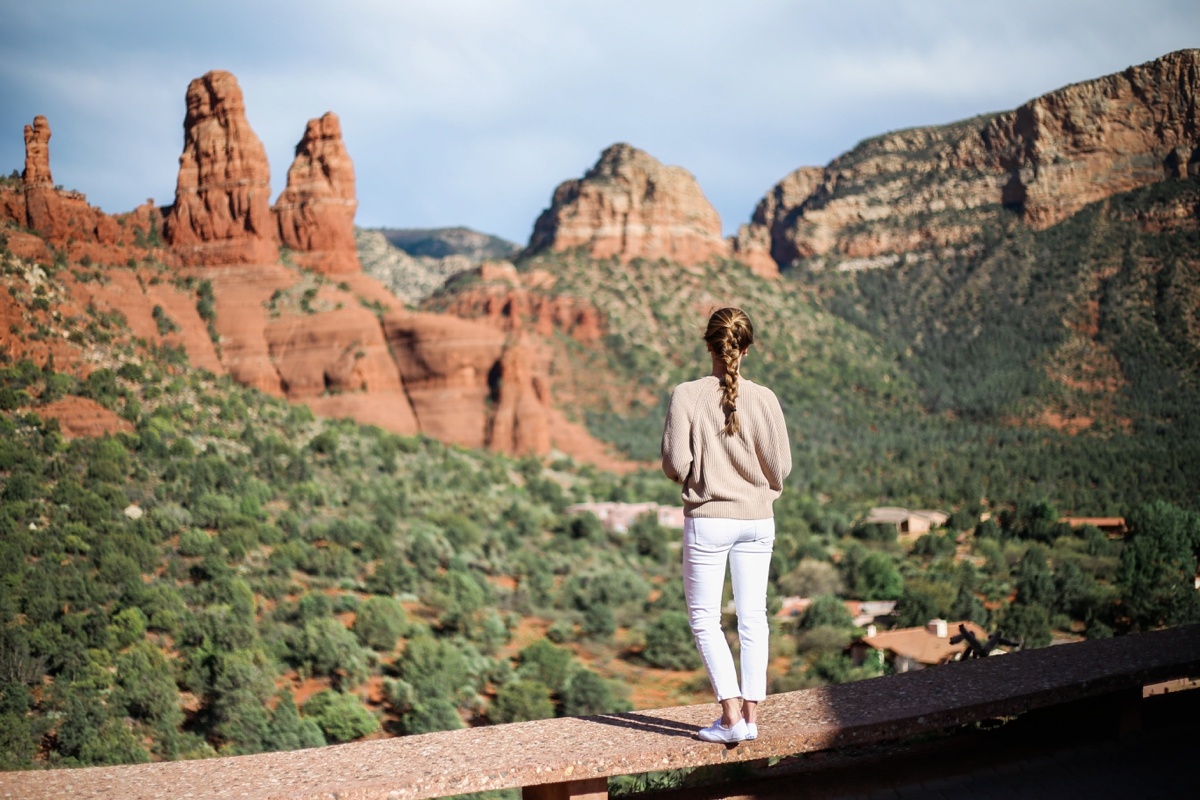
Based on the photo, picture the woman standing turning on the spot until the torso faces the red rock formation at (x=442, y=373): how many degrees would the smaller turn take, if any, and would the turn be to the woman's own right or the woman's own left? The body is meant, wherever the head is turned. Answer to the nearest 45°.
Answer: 0° — they already face it

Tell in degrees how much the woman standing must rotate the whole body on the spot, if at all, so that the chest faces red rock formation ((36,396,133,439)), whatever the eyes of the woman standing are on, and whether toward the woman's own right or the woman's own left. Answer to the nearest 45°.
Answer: approximately 45° to the woman's own left

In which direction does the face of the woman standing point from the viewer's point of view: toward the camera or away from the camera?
away from the camera

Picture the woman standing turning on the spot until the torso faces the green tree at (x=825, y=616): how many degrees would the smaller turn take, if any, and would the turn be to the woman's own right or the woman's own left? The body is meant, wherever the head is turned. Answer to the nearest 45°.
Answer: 0° — they already face it

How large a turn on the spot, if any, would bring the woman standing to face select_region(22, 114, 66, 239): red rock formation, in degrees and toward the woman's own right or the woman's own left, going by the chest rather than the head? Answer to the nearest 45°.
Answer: approximately 45° to the woman's own left

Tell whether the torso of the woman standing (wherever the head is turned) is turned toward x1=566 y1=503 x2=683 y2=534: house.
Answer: yes

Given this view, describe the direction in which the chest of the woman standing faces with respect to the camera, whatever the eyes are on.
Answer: away from the camera

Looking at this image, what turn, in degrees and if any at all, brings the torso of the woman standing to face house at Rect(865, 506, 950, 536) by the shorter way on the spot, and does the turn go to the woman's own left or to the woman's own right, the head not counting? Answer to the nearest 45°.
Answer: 0° — they already face it
